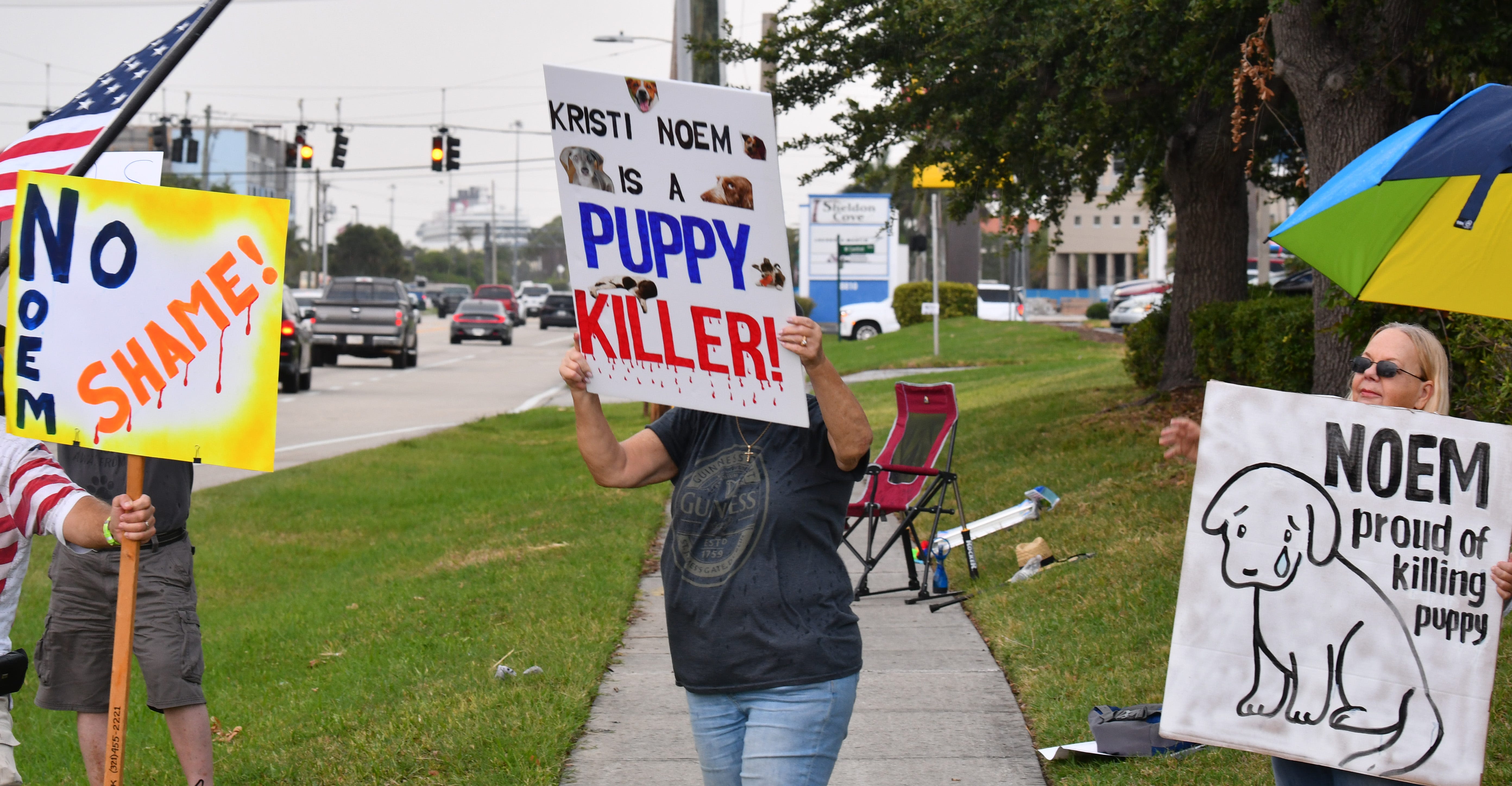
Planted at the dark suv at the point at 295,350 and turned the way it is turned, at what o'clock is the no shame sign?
The no shame sign is roughly at 6 o'clock from the dark suv.

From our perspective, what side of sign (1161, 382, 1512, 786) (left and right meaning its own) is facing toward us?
front

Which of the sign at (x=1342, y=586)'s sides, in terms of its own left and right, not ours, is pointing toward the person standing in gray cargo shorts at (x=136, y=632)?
right

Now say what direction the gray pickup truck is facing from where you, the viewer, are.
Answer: facing away from the viewer

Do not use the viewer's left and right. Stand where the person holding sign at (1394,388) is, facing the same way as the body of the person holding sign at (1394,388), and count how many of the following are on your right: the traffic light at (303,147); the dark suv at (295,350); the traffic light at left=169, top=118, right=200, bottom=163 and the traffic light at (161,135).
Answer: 4

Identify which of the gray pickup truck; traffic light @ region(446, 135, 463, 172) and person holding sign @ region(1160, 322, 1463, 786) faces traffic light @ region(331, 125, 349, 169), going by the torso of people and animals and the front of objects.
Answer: the gray pickup truck

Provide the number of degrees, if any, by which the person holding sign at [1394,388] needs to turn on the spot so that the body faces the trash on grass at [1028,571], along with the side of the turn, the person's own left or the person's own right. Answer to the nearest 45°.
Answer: approximately 135° to the person's own right

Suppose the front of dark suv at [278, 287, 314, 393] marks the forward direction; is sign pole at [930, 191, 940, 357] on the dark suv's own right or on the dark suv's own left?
on the dark suv's own right

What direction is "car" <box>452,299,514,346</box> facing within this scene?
away from the camera

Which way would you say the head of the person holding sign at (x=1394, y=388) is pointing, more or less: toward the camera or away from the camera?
toward the camera

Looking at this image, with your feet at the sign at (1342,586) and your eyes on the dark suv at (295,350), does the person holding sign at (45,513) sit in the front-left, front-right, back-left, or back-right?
front-left

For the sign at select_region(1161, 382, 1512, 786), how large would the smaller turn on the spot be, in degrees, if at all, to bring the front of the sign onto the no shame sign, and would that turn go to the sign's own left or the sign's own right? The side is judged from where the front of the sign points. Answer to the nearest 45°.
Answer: approximately 90° to the sign's own right

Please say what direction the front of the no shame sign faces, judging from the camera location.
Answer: facing the viewer

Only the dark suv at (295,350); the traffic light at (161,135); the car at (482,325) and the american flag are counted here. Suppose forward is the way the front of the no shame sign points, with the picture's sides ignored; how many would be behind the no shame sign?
4

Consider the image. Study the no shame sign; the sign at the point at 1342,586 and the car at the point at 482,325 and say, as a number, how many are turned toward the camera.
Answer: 2

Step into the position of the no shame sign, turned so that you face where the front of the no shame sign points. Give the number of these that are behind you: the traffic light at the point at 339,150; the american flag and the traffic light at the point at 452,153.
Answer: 3

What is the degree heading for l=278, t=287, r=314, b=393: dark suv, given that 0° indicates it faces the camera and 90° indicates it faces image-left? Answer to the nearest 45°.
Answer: approximately 180°
